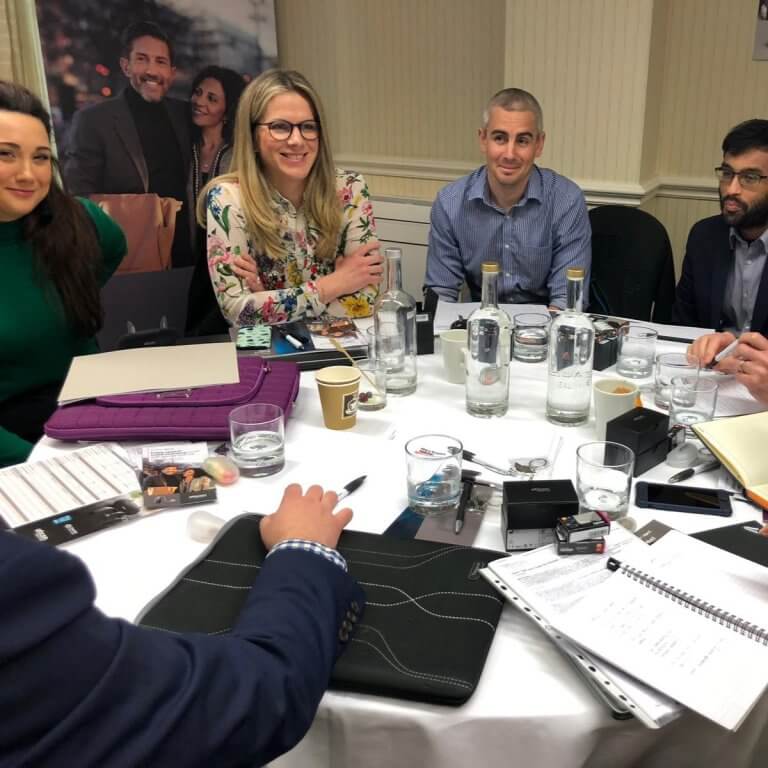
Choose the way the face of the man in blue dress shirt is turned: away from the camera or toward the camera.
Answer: toward the camera

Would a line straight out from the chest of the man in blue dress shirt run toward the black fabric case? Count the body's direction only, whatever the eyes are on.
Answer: yes

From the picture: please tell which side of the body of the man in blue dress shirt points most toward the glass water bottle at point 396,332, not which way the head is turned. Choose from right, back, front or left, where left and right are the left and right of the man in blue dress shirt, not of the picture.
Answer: front

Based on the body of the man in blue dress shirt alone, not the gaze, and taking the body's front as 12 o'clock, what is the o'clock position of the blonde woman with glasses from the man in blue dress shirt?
The blonde woman with glasses is roughly at 2 o'clock from the man in blue dress shirt.

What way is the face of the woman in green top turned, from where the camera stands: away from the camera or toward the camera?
toward the camera

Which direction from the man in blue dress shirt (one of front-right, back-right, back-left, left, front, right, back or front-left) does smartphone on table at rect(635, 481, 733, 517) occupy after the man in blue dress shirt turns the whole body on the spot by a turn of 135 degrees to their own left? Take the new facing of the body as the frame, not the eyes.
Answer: back-right

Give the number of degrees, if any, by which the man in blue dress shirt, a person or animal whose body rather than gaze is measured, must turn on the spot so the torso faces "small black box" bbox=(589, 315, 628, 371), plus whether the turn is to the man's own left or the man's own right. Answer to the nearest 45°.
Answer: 0° — they already face it

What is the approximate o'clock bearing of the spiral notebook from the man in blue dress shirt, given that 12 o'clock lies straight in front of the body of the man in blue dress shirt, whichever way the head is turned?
The spiral notebook is roughly at 12 o'clock from the man in blue dress shirt.

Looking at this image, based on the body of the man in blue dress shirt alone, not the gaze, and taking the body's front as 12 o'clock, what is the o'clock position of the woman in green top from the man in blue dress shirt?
The woman in green top is roughly at 2 o'clock from the man in blue dress shirt.

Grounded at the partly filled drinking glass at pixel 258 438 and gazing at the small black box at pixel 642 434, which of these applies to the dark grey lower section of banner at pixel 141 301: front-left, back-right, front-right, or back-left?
back-left

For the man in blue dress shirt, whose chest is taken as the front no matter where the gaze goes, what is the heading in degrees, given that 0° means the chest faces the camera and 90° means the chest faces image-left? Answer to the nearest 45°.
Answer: approximately 0°

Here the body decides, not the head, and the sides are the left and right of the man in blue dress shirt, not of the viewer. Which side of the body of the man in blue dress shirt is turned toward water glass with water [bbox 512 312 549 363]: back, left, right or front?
front

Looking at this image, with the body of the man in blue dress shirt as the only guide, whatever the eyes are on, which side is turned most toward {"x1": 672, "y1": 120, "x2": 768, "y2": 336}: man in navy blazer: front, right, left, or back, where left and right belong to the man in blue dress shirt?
left

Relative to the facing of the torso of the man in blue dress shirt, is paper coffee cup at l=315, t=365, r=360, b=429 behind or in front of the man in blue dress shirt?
in front

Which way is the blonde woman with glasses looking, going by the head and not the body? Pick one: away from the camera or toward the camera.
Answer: toward the camera

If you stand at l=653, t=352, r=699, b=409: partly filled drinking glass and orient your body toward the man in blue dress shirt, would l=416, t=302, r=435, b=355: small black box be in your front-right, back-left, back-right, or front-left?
front-left
